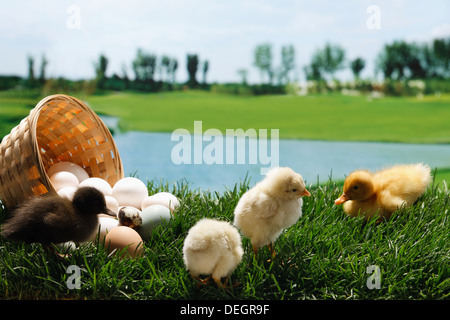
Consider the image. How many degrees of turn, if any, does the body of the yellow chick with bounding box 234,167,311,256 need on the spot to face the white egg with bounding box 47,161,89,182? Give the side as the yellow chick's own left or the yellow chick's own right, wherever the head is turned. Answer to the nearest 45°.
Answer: approximately 135° to the yellow chick's own left

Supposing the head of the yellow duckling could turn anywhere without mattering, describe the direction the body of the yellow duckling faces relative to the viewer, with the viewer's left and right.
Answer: facing to the left of the viewer

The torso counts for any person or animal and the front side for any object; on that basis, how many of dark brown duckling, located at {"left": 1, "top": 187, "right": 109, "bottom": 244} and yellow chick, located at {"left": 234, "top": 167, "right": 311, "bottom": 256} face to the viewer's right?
2

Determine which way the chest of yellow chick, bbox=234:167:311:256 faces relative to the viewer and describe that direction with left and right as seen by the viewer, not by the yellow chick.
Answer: facing to the right of the viewer

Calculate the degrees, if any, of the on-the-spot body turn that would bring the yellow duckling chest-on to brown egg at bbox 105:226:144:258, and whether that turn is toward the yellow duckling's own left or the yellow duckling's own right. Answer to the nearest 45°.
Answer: approximately 45° to the yellow duckling's own left

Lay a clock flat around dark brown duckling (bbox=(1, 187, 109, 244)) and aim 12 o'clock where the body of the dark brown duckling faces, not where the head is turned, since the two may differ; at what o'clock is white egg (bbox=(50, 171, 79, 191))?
The white egg is roughly at 9 o'clock from the dark brown duckling.

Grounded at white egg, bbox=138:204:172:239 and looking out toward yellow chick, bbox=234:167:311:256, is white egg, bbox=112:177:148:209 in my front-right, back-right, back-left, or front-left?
back-left

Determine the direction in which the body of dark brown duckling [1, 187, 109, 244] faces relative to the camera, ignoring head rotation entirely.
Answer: to the viewer's right

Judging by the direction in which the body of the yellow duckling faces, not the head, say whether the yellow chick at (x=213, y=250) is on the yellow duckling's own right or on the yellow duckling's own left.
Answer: on the yellow duckling's own left

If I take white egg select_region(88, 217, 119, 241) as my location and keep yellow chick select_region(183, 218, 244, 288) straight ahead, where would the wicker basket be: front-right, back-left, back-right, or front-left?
back-left
